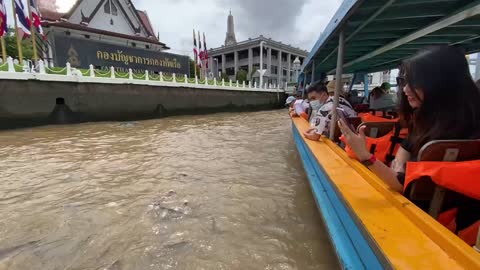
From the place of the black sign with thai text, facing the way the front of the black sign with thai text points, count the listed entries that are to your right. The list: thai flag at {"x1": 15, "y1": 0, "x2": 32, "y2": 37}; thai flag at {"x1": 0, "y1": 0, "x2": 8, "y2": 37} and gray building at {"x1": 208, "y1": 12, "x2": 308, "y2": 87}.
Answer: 2

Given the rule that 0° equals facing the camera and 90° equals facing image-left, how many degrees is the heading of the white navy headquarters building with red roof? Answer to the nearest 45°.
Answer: approximately 315°

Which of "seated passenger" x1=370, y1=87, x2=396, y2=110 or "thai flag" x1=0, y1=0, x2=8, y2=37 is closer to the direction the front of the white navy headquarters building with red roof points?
the seated passenger

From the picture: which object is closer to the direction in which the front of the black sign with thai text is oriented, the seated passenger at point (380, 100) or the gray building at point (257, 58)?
the seated passenger

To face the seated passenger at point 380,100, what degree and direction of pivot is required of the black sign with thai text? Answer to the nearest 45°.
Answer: approximately 45° to its right

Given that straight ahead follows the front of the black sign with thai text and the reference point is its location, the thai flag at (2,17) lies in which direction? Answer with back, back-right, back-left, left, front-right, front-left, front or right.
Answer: right

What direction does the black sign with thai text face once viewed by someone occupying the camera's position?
facing the viewer and to the right of the viewer

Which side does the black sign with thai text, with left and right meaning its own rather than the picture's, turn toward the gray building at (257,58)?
left

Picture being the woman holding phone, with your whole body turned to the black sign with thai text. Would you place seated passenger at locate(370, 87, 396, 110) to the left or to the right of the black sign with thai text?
right

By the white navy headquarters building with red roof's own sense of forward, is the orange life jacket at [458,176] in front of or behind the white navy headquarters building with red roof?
in front

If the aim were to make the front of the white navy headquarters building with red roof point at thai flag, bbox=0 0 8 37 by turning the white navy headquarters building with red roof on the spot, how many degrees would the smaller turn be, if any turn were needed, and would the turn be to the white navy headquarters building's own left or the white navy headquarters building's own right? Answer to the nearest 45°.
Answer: approximately 45° to the white navy headquarters building's own right

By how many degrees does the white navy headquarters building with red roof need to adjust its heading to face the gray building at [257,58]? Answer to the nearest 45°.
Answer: approximately 90° to its left

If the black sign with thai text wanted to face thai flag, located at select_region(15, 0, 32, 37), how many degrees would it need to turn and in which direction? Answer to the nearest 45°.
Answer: approximately 90° to its right

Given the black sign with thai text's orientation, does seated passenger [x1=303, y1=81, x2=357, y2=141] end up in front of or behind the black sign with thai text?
in front
